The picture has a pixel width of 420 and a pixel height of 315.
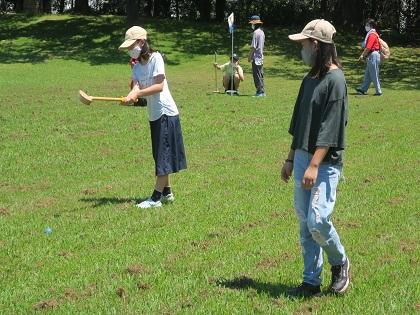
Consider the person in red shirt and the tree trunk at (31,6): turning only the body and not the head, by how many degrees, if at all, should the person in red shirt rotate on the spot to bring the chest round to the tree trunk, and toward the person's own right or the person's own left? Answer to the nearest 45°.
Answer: approximately 45° to the person's own right

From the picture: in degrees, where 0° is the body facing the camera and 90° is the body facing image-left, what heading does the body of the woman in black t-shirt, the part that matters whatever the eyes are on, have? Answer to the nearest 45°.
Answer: approximately 45°

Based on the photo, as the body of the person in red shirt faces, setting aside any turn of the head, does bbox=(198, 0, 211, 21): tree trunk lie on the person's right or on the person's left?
on the person's right

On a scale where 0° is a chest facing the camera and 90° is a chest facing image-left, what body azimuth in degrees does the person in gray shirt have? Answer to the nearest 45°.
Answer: approximately 90°

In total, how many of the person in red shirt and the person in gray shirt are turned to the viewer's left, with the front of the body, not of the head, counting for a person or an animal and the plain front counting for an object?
2

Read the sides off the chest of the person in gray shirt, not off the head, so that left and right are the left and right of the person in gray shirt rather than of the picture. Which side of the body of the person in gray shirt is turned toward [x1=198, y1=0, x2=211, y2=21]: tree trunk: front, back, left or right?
right

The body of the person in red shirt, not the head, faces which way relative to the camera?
to the viewer's left

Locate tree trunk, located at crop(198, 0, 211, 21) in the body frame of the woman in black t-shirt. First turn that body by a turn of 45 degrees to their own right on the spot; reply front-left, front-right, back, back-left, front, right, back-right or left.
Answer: right

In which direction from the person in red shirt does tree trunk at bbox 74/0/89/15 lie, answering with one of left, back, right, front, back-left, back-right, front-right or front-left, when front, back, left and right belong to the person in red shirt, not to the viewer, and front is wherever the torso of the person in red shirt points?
front-right

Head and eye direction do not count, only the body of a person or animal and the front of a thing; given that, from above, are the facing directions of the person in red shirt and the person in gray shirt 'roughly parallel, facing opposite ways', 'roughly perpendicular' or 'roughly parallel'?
roughly parallel

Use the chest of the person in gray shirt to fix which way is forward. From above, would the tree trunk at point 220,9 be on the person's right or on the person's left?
on the person's right

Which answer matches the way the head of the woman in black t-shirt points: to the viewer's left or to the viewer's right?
to the viewer's left

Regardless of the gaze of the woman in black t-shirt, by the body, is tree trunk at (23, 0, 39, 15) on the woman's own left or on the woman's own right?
on the woman's own right

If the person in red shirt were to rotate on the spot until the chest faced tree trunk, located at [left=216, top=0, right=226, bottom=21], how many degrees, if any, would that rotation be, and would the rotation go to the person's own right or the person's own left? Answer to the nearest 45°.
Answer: approximately 90° to the person's own right
